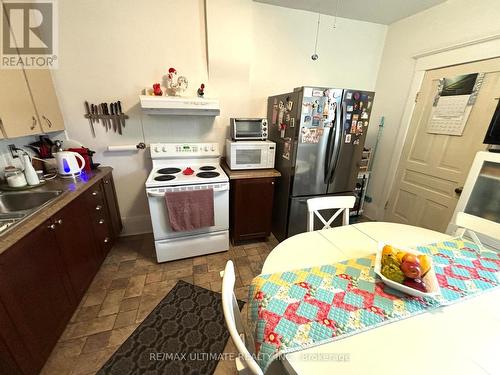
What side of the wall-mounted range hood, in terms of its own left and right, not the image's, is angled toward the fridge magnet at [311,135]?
left

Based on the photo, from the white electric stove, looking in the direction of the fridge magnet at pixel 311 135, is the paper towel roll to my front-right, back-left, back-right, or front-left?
back-left

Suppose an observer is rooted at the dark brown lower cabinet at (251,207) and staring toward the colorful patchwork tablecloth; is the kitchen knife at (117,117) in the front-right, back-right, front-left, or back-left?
back-right

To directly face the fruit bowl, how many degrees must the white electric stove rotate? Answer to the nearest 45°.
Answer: approximately 45° to its left

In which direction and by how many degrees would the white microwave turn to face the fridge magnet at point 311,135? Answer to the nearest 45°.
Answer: approximately 90° to its left

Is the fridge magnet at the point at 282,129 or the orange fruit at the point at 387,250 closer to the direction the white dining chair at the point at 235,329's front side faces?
the orange fruit

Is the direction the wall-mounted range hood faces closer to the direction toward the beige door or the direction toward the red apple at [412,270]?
the red apple

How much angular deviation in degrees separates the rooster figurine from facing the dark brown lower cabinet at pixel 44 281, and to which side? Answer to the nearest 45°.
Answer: approximately 45° to its left

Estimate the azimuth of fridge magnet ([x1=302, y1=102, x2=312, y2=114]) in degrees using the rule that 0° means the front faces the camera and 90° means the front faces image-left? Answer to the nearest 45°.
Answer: approximately 0°

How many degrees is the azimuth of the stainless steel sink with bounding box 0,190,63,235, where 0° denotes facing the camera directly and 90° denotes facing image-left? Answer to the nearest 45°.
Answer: approximately 315°

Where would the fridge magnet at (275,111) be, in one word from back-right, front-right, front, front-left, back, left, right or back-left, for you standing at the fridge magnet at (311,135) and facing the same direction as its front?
back-right

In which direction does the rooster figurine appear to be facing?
to the viewer's left

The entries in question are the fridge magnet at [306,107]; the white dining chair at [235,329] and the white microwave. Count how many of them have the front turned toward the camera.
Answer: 2

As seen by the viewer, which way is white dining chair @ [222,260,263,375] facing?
to the viewer's right

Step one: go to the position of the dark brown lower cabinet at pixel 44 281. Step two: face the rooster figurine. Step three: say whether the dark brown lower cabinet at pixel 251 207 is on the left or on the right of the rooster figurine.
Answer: right

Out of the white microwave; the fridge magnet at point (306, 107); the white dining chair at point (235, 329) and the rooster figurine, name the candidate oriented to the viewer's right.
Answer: the white dining chair
